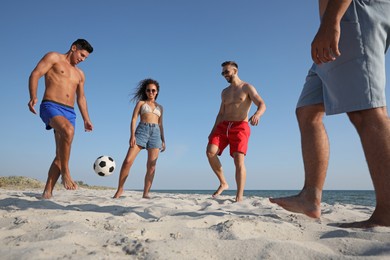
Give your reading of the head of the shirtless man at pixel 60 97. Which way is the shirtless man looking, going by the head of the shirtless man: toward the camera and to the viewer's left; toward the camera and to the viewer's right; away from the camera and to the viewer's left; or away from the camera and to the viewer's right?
toward the camera and to the viewer's right

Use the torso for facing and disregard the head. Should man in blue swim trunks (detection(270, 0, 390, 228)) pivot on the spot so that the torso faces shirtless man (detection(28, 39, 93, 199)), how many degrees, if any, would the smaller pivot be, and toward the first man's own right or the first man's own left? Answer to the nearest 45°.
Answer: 0° — they already face them

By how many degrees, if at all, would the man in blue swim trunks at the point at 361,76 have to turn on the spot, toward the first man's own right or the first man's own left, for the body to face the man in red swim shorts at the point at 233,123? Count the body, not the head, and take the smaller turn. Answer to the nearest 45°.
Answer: approximately 45° to the first man's own right

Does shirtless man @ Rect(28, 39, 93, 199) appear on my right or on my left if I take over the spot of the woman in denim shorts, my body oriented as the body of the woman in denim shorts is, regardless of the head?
on my right

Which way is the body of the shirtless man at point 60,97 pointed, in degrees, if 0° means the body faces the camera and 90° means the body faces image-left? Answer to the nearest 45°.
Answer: approximately 315°

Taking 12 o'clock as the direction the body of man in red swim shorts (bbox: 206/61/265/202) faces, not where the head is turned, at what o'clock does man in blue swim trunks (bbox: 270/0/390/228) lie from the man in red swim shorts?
The man in blue swim trunks is roughly at 10 o'clock from the man in red swim shorts.

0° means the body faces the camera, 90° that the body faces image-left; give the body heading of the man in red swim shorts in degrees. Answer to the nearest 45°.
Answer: approximately 45°

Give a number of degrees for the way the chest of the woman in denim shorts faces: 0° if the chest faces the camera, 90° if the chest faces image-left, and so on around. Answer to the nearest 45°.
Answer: approximately 0°

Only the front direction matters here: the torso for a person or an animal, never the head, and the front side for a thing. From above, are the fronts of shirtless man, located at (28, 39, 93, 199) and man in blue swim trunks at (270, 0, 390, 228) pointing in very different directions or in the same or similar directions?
very different directions

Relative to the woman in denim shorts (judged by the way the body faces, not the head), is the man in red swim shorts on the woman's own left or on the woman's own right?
on the woman's own left

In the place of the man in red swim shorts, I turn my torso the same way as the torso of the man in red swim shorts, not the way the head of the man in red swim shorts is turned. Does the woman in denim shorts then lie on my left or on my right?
on my right
